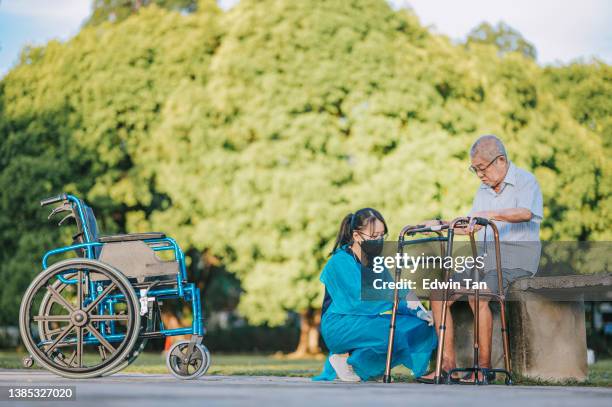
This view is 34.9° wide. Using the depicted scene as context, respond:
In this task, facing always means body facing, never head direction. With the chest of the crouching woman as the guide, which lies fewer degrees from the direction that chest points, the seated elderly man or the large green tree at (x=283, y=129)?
the seated elderly man

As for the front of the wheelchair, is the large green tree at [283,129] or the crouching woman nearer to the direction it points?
the crouching woman

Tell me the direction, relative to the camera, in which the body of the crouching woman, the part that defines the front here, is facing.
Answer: to the viewer's right

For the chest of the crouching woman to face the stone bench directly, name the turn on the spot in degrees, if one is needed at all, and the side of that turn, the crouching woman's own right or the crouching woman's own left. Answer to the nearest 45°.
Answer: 0° — they already face it

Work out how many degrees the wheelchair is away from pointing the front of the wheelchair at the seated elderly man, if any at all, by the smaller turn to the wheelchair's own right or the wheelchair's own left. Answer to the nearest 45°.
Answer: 0° — it already faces them

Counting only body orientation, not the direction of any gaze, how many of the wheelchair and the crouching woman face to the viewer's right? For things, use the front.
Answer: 2

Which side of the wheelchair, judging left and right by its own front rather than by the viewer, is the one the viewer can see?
right

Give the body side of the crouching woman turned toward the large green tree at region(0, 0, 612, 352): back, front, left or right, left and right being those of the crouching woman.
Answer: left

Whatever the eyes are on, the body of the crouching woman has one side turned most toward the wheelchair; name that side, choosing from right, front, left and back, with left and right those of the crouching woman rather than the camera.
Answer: back

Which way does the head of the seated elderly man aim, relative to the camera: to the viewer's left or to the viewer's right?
to the viewer's left

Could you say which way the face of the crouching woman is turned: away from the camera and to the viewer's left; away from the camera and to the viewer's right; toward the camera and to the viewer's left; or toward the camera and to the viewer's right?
toward the camera and to the viewer's right
